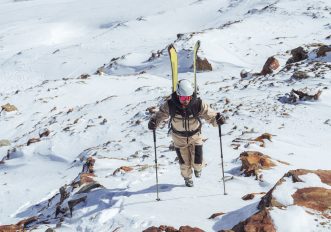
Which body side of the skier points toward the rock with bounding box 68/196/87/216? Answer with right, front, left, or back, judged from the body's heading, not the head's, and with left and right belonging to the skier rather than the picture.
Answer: right

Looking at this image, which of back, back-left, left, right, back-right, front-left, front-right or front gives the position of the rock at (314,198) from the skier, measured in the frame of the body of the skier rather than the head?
front-left

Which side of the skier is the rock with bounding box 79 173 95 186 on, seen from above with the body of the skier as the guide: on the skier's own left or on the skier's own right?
on the skier's own right

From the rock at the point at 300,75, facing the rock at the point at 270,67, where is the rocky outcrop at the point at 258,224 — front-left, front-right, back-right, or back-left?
back-left

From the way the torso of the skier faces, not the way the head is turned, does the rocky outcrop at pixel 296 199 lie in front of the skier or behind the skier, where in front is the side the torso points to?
in front

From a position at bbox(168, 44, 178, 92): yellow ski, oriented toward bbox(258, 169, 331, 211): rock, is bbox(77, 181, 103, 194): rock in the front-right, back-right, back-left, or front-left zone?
back-right

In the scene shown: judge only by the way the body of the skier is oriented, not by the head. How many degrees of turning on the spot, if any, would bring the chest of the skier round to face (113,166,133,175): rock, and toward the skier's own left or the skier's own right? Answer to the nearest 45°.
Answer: approximately 135° to the skier's own right

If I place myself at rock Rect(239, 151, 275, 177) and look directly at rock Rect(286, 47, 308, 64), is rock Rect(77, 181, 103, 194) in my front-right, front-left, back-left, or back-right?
back-left

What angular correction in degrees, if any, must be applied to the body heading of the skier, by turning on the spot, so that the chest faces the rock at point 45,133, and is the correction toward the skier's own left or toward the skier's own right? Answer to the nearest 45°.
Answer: approximately 135° to the skier's own right

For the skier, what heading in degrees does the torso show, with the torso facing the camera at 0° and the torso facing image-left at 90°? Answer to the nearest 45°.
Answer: approximately 0°

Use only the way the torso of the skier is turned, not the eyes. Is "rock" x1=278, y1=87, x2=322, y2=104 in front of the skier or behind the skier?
behind
